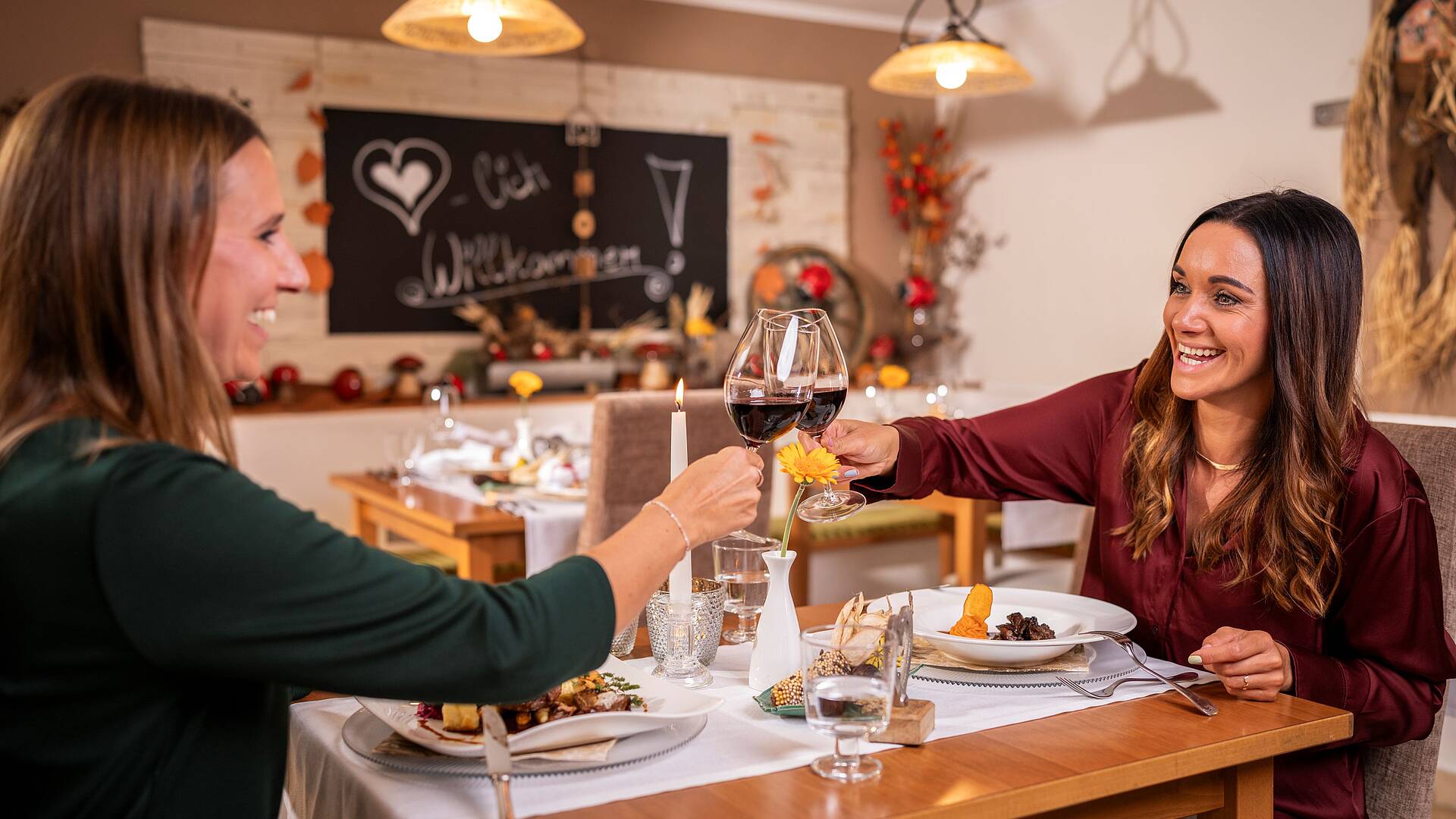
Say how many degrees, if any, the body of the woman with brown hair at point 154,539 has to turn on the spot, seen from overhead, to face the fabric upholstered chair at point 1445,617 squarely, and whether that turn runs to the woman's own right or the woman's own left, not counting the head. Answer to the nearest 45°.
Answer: approximately 45° to the woman's own right

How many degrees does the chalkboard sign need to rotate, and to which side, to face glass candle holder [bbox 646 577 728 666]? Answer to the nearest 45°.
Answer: approximately 45° to its right

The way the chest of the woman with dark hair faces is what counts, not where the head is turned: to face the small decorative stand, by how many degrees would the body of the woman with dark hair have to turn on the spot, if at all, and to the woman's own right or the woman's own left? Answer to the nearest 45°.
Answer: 0° — they already face it

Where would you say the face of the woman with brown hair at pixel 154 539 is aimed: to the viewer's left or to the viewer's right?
to the viewer's right

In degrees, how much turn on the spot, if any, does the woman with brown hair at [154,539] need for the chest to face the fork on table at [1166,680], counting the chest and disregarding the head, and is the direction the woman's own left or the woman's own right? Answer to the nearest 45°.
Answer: approximately 45° to the woman's own right

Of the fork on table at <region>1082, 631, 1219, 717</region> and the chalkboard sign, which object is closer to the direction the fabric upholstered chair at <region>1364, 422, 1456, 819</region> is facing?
the fork on table

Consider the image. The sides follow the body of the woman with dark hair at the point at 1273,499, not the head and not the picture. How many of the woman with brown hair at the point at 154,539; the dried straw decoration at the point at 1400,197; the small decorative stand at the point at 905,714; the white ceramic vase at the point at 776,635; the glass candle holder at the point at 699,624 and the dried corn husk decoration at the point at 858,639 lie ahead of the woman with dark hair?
5

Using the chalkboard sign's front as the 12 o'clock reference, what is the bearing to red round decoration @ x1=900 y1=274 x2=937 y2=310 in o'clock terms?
The red round decoration is roughly at 10 o'clock from the chalkboard sign.

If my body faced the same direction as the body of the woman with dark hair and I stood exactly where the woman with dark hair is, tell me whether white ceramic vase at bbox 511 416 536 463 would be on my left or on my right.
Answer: on my right

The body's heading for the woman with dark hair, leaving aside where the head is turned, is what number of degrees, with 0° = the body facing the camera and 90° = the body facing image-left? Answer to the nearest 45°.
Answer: approximately 45°

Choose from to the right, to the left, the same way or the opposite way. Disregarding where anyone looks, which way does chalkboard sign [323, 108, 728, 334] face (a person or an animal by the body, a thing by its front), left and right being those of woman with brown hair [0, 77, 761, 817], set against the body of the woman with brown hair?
to the right

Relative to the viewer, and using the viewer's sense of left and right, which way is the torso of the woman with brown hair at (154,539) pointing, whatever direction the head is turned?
facing away from the viewer and to the right of the viewer
